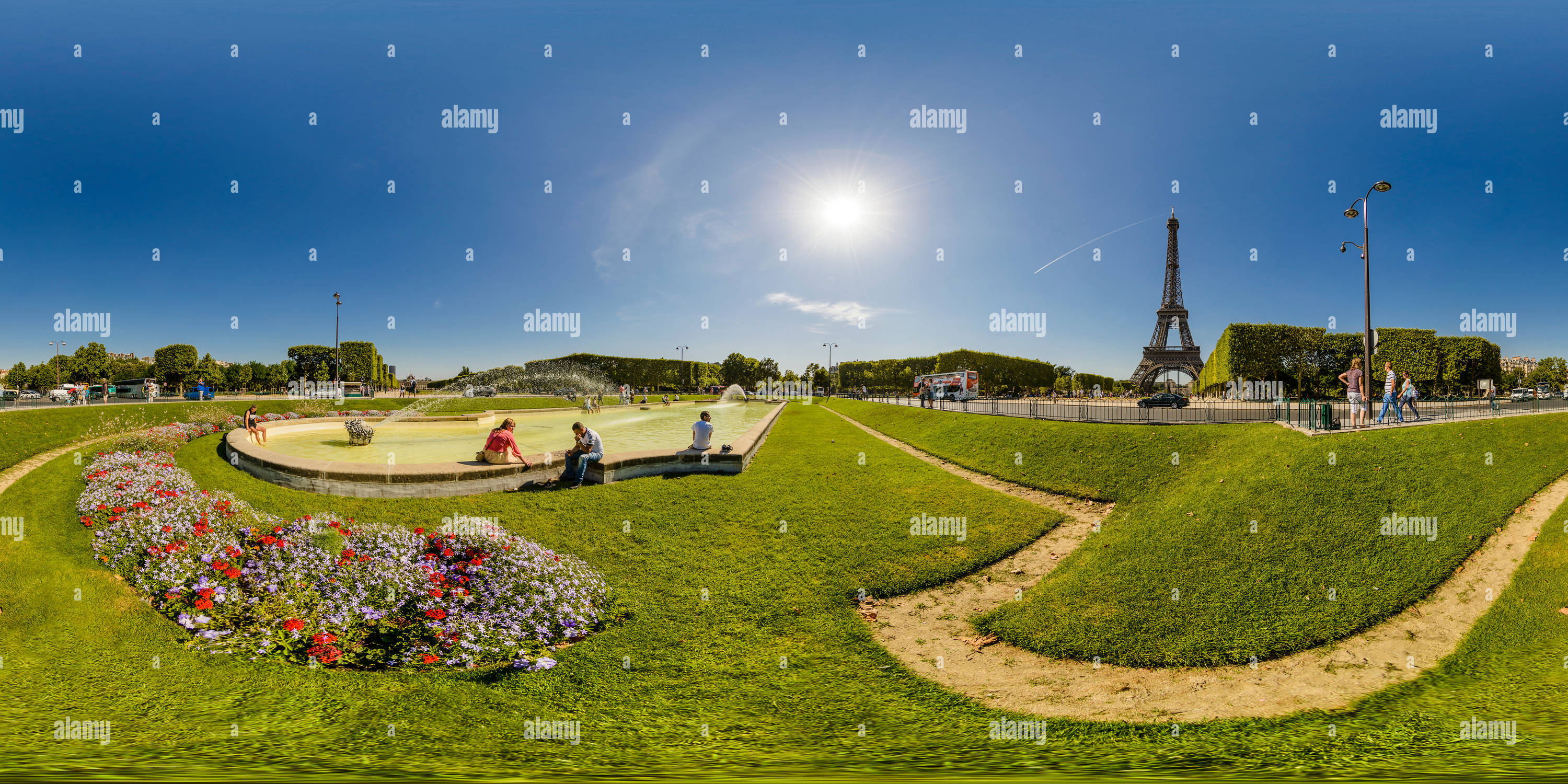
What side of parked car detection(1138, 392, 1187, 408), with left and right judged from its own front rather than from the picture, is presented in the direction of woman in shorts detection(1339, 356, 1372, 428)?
left

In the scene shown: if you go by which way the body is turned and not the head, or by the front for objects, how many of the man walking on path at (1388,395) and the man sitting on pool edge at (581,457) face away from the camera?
0

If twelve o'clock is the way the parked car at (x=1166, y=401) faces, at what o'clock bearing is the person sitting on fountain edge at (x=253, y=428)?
The person sitting on fountain edge is roughly at 10 o'clock from the parked car.

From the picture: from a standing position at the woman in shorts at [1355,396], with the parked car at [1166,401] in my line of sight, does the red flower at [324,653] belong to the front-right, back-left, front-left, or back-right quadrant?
back-left

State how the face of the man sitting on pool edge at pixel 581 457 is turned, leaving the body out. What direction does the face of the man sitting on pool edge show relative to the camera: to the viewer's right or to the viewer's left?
to the viewer's left

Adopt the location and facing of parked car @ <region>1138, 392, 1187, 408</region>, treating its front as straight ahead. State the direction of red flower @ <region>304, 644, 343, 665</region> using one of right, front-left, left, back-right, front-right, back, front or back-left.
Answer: left

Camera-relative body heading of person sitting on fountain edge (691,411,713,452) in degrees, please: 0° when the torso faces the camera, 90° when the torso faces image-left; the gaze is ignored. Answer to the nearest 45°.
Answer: approximately 180°
